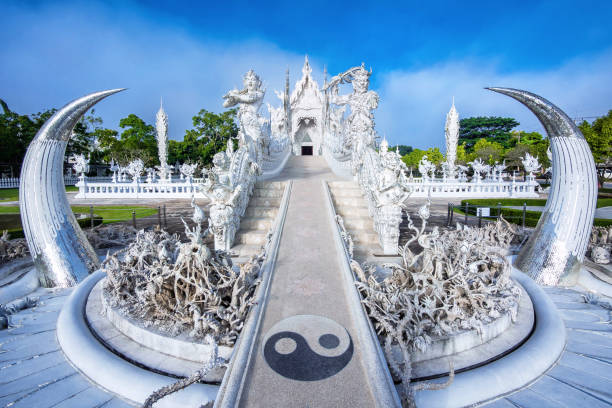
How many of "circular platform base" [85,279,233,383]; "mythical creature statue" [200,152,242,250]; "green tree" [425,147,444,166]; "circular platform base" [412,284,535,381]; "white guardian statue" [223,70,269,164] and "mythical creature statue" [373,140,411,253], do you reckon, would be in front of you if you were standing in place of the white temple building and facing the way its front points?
5

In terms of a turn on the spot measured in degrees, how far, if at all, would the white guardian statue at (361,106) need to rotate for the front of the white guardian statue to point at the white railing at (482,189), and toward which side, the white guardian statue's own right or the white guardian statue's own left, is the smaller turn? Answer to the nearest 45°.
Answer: approximately 135° to the white guardian statue's own left

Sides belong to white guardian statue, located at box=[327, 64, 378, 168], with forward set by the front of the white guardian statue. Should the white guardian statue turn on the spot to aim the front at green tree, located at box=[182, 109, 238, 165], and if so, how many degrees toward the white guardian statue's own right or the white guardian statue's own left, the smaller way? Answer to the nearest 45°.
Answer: approximately 135° to the white guardian statue's own right

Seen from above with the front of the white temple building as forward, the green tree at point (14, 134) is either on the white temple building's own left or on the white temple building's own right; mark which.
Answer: on the white temple building's own right

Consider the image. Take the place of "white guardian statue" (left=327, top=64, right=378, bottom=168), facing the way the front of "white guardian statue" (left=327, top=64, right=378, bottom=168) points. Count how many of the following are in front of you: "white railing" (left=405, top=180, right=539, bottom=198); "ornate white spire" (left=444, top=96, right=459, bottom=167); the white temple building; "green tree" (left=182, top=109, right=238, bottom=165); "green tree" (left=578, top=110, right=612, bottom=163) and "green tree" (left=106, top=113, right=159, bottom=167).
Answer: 0

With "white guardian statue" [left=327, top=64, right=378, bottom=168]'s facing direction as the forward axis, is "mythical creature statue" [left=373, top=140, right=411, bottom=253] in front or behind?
in front

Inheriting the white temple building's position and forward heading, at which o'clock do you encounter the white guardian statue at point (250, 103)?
The white guardian statue is roughly at 12 o'clock from the white temple building.

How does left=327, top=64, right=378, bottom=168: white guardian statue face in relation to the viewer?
toward the camera

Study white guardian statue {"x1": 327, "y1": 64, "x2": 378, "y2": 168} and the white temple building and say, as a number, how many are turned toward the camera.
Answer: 2

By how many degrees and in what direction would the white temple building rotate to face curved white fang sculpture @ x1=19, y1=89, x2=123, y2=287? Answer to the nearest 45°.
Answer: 0° — it already faces it

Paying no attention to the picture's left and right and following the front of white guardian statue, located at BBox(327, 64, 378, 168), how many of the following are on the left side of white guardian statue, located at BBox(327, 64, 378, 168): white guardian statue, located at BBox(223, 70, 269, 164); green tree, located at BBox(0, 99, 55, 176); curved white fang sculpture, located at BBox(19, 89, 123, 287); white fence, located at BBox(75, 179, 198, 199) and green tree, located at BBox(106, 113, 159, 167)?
0

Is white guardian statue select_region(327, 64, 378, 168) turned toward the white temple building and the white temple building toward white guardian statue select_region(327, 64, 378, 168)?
no

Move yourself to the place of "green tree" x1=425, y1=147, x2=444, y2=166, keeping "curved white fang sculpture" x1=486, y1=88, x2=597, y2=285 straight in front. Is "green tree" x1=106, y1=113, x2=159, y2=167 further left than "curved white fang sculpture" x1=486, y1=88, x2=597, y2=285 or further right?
right

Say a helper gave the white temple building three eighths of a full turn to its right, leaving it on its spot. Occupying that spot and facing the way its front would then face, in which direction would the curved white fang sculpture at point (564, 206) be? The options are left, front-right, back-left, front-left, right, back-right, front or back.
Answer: back-left

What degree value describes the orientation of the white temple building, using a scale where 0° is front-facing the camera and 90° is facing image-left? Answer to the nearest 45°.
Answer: approximately 0°

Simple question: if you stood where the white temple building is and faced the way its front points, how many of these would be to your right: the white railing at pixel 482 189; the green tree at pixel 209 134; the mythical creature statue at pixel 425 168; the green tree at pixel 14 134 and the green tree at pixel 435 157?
2

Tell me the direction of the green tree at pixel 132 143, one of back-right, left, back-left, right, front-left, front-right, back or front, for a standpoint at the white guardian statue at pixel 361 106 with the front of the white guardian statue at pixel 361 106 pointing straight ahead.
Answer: back-right

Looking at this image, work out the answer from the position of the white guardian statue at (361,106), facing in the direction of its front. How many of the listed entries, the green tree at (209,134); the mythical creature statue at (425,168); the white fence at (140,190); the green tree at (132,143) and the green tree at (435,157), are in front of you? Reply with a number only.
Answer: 0

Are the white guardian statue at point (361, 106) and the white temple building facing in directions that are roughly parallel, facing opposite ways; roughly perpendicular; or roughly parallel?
roughly parallel

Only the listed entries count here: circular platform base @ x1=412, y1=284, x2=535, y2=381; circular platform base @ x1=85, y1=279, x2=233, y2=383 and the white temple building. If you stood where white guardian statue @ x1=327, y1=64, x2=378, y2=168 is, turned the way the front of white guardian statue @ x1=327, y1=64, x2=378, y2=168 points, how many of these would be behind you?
1

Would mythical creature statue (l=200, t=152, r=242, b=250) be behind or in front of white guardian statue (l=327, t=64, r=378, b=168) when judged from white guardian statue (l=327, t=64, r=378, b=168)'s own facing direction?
in front
